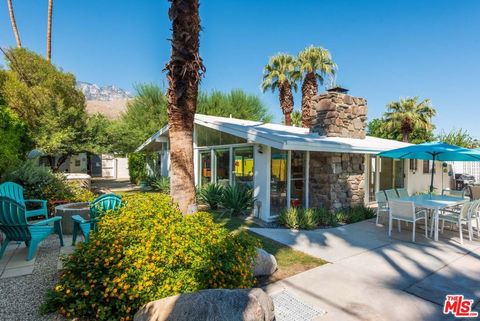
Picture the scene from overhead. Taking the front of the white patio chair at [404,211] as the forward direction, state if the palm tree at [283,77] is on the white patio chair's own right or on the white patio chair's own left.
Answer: on the white patio chair's own left

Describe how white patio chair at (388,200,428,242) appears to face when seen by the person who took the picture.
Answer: facing away from the viewer and to the right of the viewer

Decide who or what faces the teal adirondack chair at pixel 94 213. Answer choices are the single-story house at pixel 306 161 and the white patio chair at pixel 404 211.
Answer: the single-story house

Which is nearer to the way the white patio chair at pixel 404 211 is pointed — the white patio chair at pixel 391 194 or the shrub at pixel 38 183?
the white patio chair

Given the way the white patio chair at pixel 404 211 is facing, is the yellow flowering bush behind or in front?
behind

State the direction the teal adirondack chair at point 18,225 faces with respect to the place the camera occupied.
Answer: facing away from the viewer and to the right of the viewer
